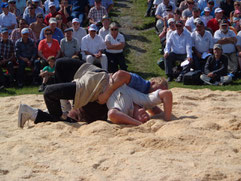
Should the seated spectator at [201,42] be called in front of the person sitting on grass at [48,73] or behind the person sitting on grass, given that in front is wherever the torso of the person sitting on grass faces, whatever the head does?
behind

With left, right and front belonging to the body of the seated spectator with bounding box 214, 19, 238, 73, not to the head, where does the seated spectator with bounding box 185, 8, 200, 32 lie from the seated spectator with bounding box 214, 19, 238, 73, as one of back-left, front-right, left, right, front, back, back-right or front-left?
back-right

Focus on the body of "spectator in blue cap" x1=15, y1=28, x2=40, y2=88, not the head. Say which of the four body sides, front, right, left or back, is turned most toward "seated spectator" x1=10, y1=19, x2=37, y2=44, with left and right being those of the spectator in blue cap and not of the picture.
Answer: back

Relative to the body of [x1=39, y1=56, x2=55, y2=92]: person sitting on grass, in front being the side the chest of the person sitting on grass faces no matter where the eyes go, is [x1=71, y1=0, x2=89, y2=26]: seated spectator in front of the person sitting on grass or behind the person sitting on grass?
behind

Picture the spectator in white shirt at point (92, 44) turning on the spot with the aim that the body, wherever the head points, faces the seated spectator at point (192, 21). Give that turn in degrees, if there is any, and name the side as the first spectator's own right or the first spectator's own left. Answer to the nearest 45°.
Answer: approximately 90° to the first spectator's own left

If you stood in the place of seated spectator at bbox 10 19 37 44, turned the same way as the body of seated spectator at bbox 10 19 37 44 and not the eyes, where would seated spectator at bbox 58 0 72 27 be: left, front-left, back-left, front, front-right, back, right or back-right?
back-left

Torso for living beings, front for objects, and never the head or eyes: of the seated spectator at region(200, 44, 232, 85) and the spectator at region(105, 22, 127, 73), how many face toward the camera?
2

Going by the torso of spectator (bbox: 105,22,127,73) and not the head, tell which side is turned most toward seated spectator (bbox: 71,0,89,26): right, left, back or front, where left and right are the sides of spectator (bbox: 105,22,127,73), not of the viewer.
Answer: back

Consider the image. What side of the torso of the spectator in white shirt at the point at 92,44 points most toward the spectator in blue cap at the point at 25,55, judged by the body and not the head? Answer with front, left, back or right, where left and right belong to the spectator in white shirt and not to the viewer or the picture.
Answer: right

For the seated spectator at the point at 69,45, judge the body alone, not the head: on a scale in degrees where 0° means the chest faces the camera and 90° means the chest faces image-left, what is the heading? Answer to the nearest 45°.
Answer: approximately 0°
